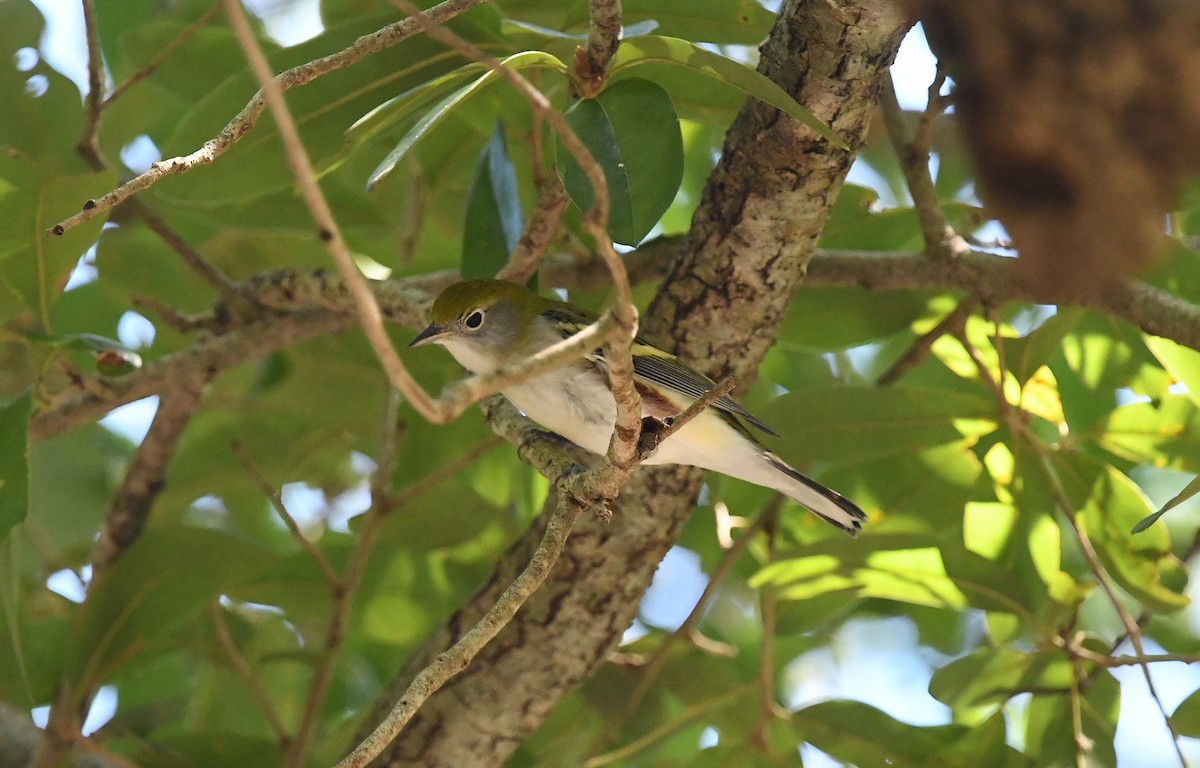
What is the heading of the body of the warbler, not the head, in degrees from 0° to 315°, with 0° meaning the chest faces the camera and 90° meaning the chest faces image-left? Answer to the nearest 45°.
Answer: approximately 90°

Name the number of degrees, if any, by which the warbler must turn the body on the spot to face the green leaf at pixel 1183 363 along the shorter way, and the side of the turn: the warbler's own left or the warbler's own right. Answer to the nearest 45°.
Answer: approximately 180°

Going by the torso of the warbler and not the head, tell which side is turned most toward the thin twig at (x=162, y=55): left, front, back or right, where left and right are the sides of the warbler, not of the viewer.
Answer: front

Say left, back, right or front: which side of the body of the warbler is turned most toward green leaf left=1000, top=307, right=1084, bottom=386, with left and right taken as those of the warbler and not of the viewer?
back

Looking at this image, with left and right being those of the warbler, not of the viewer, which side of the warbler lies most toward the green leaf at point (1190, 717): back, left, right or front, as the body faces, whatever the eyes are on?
back

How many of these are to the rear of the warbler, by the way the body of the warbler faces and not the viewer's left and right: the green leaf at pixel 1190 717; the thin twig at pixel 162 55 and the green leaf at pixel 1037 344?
2

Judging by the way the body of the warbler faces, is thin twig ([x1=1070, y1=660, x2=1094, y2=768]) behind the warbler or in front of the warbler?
behind
